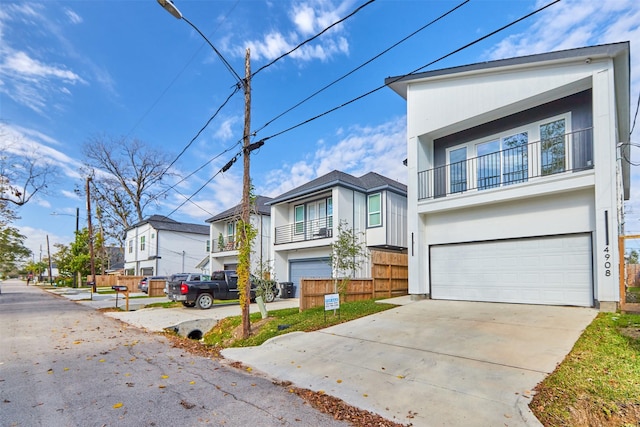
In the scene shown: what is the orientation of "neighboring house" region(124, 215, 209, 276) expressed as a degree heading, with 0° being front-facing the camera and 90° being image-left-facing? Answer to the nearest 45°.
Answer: approximately 45°

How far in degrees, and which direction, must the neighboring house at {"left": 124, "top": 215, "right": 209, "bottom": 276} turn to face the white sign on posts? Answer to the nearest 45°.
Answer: approximately 45° to its left

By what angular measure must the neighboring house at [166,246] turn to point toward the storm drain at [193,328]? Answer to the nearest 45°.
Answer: approximately 45° to its left

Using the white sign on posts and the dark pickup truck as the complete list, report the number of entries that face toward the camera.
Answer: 1
